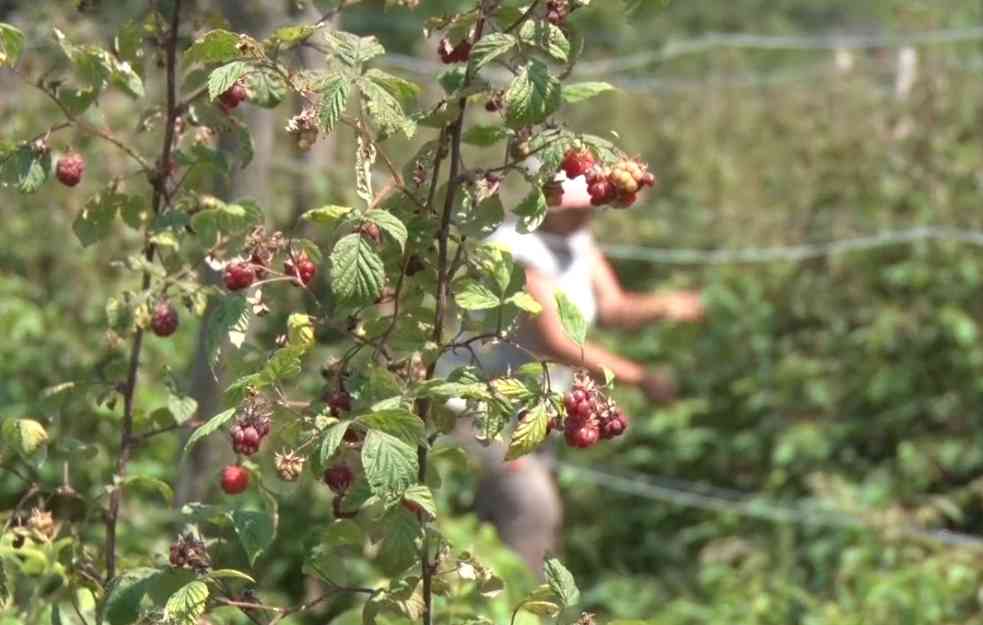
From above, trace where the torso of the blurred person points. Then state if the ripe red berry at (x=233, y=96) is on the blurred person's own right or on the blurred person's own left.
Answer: on the blurred person's own right

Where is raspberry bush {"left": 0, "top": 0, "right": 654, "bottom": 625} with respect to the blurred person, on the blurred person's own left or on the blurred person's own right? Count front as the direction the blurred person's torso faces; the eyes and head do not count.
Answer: on the blurred person's own right

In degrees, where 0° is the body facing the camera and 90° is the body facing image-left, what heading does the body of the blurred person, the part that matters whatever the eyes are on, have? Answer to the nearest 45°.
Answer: approximately 315°
